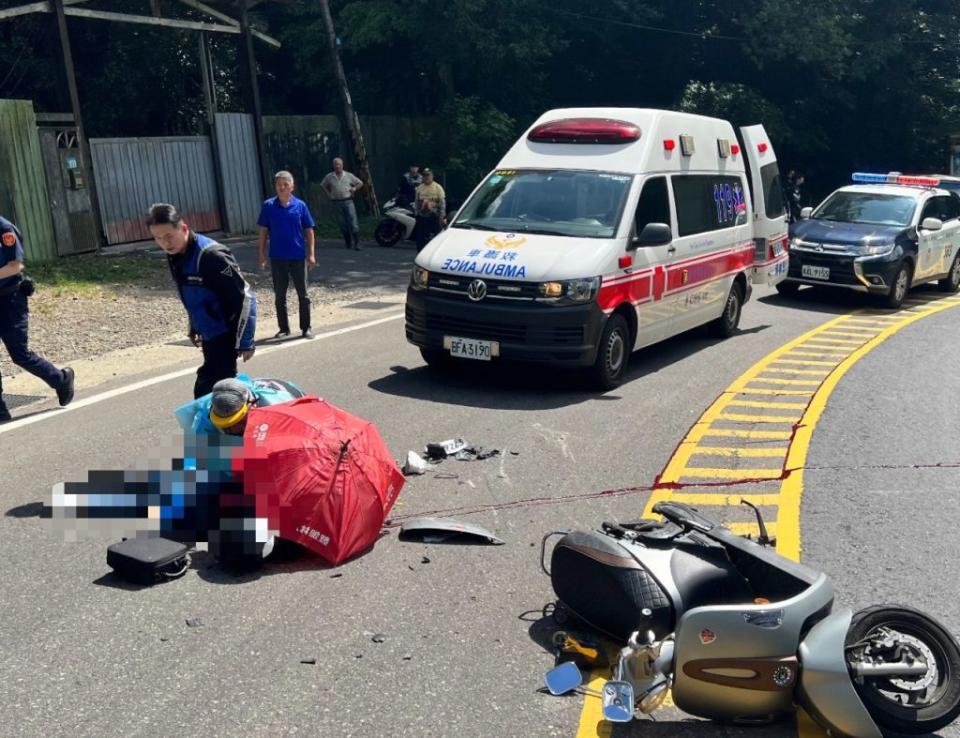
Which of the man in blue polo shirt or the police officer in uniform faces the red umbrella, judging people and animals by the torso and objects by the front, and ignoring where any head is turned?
the man in blue polo shirt

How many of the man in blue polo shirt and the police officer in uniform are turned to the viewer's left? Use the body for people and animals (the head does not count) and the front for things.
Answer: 1

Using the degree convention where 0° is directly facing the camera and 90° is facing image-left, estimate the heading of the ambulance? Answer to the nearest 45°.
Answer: approximately 45°

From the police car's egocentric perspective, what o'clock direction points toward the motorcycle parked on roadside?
The motorcycle parked on roadside is roughly at 2 o'clock from the police car.

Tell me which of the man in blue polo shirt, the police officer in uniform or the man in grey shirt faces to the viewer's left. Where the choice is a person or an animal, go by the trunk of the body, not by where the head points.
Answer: the police officer in uniform

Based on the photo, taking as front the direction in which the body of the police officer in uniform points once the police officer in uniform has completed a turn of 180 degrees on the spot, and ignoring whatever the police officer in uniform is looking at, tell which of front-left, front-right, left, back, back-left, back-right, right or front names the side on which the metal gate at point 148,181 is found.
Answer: left

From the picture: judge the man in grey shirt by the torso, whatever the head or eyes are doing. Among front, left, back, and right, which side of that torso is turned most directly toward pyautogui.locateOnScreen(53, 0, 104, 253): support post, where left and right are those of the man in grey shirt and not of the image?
right

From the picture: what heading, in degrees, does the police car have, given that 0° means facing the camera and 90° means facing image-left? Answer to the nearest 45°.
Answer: approximately 45°

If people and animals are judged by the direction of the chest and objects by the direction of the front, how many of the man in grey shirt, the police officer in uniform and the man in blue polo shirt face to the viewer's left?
1

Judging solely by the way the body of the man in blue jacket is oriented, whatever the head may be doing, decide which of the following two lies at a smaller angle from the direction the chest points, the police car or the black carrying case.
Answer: the black carrying case

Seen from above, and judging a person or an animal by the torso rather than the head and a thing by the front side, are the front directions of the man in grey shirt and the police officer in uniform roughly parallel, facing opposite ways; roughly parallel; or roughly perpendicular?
roughly perpendicular

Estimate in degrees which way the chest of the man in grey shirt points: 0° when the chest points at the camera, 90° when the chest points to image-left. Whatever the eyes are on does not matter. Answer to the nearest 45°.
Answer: approximately 0°

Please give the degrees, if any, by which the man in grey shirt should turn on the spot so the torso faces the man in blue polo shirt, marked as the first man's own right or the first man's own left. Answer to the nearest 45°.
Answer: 0° — they already face them

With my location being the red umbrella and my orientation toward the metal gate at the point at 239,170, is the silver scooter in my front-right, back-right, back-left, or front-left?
back-right

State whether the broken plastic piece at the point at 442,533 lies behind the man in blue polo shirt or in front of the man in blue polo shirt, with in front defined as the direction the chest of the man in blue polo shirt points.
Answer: in front

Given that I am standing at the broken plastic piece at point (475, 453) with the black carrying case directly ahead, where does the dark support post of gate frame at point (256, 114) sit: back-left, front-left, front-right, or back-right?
back-right
